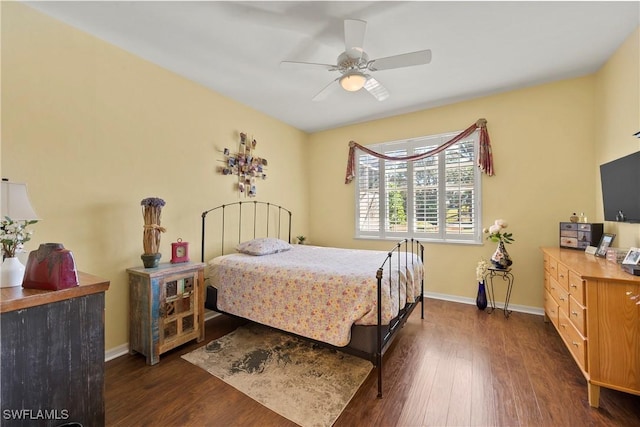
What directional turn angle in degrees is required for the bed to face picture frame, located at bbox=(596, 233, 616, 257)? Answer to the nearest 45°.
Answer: approximately 45° to its left

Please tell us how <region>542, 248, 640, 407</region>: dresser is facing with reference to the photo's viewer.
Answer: facing to the left of the viewer

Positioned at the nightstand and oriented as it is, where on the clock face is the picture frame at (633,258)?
The picture frame is roughly at 12 o'clock from the nightstand.

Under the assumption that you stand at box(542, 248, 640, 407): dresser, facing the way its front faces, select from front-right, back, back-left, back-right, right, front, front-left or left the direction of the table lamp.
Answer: front-left

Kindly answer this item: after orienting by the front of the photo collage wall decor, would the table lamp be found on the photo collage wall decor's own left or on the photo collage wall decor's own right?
on the photo collage wall decor's own right

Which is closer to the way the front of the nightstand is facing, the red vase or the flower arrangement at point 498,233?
the flower arrangement

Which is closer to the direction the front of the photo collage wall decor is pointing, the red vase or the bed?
the bed

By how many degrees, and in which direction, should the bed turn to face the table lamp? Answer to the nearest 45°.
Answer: approximately 90° to its right

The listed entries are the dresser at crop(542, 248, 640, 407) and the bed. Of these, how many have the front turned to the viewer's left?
1

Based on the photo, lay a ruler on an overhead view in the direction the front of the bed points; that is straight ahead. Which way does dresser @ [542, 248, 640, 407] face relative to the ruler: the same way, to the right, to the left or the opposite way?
the opposite way
